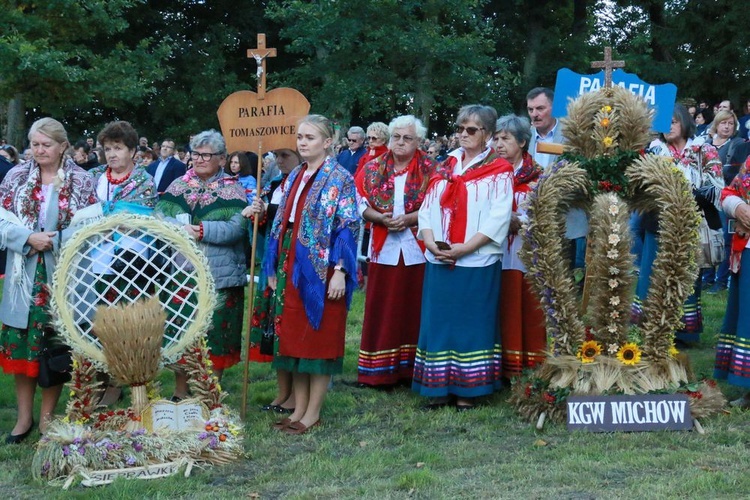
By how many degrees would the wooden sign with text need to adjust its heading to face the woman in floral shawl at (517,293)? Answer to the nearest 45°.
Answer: approximately 90° to its left

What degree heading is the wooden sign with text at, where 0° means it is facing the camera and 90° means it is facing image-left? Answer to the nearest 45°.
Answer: approximately 0°

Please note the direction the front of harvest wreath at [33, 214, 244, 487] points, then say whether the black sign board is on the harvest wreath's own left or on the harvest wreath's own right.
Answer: on the harvest wreath's own left

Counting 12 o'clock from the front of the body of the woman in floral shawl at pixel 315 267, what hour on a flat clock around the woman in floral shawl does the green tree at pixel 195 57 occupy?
The green tree is roughly at 4 o'clock from the woman in floral shawl.

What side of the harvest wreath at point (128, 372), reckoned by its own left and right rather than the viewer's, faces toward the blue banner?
left
